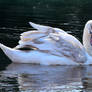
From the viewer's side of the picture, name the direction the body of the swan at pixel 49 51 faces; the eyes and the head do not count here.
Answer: to the viewer's right
